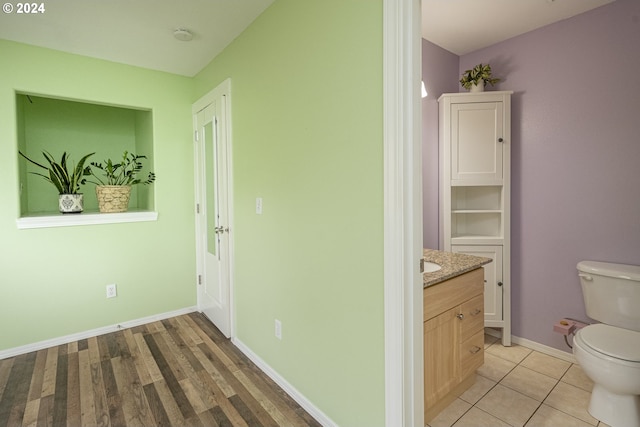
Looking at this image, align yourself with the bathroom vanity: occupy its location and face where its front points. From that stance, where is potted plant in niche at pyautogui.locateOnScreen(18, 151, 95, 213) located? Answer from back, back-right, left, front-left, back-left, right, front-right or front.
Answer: back-right

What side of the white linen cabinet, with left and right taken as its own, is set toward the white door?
right

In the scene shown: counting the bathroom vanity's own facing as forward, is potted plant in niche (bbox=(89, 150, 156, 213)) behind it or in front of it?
behind

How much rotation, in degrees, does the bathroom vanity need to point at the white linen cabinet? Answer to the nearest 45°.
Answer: approximately 135° to its left

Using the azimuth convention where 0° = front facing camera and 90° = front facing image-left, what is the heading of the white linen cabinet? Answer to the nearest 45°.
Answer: approximately 0°

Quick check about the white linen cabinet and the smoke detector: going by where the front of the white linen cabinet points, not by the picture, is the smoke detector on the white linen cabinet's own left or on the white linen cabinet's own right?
on the white linen cabinet's own right

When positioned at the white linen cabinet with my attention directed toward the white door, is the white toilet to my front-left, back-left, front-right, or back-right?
back-left

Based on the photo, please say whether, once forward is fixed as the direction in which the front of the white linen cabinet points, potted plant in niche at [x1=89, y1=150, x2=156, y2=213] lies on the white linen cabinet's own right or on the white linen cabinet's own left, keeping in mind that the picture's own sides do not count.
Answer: on the white linen cabinet's own right

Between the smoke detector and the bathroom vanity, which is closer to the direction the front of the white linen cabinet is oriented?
the bathroom vanity

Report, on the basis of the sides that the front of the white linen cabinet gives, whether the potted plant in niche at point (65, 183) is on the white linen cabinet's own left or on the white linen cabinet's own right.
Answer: on the white linen cabinet's own right

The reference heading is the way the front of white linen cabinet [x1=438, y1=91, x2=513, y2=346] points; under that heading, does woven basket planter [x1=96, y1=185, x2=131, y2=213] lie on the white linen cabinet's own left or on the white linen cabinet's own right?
on the white linen cabinet's own right
